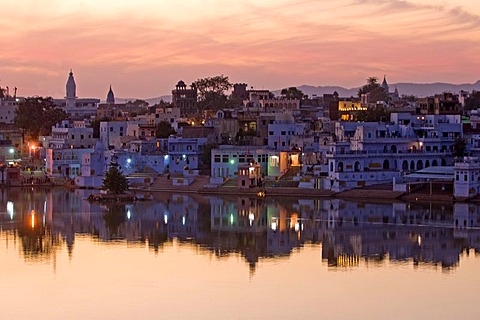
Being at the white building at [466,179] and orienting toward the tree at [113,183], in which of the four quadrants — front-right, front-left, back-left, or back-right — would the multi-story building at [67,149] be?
front-right

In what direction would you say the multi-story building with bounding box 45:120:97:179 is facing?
toward the camera

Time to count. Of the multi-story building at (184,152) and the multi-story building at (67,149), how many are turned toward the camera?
2

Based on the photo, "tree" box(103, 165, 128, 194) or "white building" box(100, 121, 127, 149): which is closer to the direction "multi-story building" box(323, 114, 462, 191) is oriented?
the tree

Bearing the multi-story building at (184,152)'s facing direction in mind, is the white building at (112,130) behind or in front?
behind

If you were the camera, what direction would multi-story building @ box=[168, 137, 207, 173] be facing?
facing the viewer

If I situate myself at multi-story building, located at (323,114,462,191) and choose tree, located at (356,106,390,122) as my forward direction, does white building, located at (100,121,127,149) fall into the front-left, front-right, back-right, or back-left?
front-left

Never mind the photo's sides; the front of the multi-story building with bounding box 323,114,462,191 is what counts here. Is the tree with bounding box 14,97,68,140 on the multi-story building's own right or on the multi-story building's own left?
on the multi-story building's own right

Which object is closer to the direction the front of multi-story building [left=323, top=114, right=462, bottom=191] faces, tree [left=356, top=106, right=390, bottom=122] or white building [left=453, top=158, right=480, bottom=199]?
the white building

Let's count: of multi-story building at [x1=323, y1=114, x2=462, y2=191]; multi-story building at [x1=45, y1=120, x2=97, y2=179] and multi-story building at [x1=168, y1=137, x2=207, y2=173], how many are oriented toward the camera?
3

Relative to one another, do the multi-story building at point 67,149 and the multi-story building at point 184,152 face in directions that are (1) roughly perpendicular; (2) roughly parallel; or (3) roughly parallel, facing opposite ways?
roughly parallel

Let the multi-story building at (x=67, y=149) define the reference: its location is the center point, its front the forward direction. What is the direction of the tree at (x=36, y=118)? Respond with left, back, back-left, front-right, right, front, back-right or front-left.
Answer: back

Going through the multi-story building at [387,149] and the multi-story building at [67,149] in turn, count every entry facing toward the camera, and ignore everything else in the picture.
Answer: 2

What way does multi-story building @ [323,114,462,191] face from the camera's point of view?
toward the camera

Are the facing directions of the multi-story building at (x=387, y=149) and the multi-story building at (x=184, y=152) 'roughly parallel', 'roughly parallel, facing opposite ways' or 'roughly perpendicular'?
roughly parallel

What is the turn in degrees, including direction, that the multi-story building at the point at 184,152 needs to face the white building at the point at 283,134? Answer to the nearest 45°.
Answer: approximately 90° to its left

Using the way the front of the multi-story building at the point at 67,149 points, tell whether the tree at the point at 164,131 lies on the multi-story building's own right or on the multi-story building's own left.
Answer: on the multi-story building's own left
